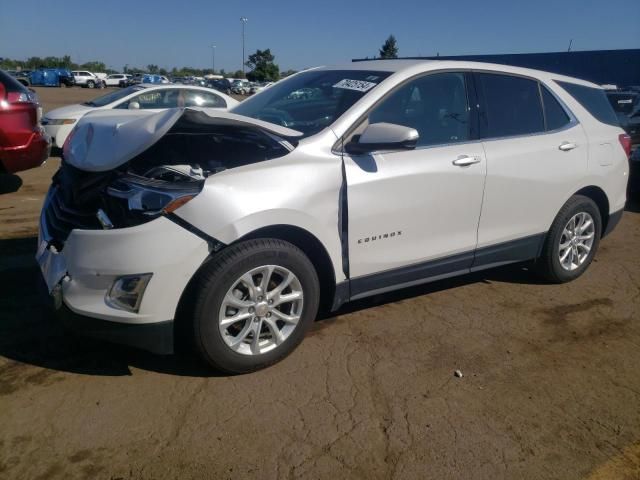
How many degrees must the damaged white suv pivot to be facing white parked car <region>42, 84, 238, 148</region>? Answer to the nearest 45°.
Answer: approximately 90° to its right

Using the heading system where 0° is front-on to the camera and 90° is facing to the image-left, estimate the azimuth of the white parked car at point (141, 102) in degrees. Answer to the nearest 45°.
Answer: approximately 45°

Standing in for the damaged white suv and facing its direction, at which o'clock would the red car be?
The red car is roughly at 3 o'clock from the damaged white suv.

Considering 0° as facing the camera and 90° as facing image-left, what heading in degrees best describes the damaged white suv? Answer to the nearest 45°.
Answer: approximately 45°

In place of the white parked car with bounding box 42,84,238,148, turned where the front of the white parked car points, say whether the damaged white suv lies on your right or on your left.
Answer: on your left
